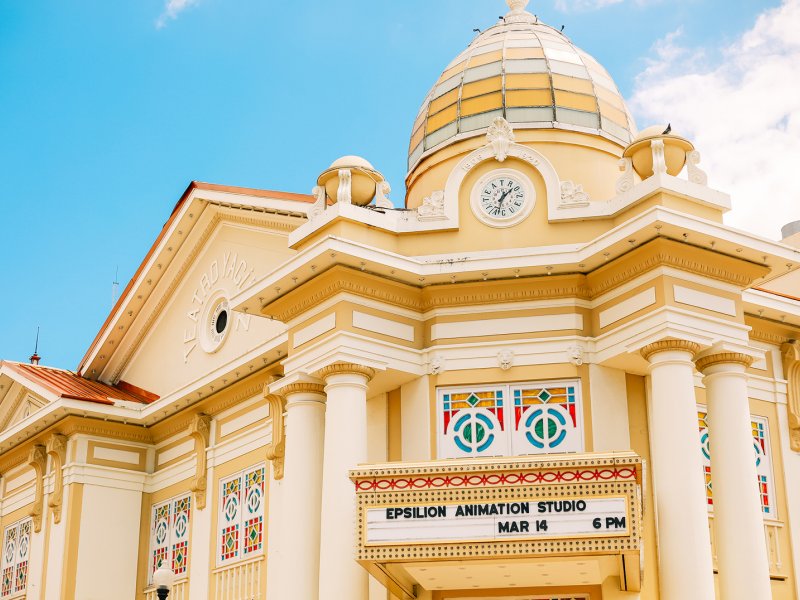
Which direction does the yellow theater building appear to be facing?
toward the camera
